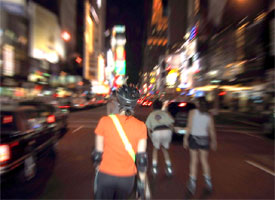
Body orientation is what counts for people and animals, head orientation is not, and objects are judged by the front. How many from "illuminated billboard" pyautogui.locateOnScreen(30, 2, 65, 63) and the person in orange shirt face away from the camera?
1

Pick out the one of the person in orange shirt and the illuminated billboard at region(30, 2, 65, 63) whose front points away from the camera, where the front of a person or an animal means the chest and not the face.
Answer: the person in orange shirt

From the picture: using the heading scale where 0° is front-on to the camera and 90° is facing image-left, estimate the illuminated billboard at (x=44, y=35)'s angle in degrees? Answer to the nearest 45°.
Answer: approximately 315°

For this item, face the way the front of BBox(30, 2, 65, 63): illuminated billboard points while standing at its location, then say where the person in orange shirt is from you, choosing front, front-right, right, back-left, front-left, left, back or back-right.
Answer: front-right

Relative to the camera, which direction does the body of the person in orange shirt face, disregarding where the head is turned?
away from the camera

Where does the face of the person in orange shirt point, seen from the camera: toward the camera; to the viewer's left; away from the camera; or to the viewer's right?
away from the camera

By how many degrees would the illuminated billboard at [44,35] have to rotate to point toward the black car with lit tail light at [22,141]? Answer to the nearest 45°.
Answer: approximately 45° to its right

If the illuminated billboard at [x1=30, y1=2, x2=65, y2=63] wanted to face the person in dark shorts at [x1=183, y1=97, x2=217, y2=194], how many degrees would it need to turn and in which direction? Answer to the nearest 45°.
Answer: approximately 45° to its right
